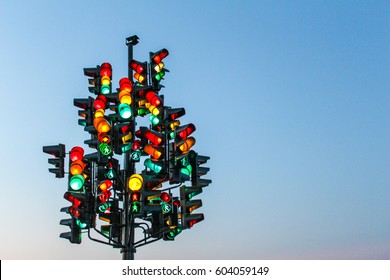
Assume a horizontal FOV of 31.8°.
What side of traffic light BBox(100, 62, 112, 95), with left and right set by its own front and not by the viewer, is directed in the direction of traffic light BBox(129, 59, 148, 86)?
left
